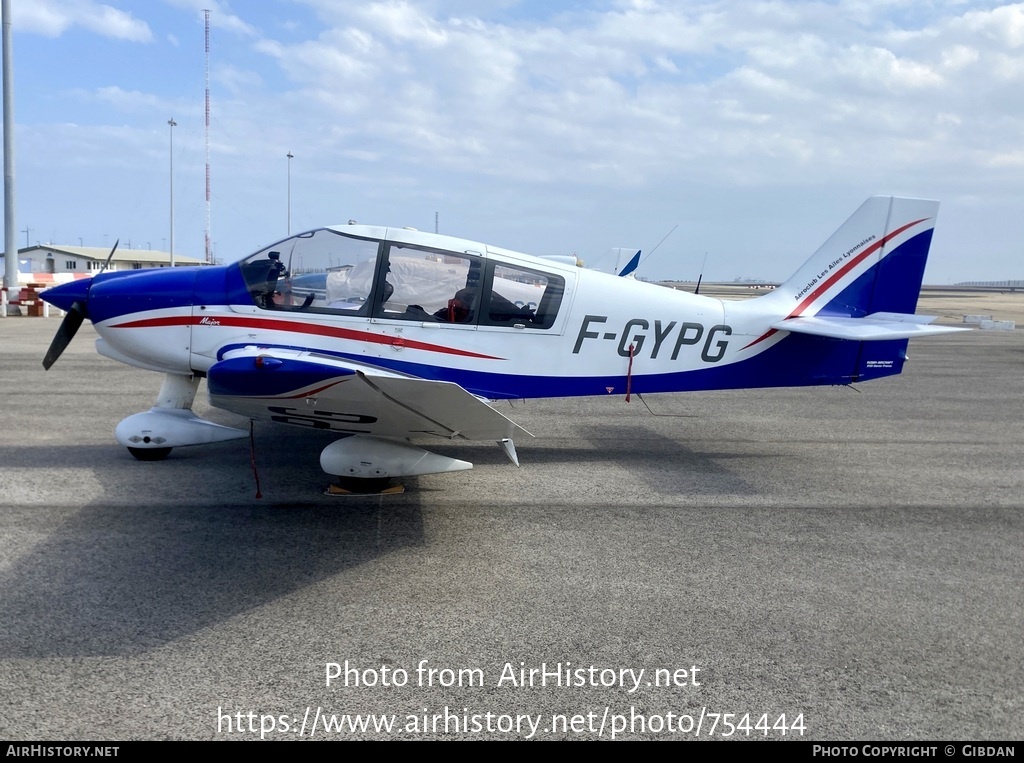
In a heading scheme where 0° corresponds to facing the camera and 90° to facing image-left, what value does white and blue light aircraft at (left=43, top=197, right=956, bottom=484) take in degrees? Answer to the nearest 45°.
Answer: approximately 90°

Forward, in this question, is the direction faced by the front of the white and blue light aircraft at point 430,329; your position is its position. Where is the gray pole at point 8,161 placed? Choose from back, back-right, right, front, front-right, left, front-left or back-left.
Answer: front-right
